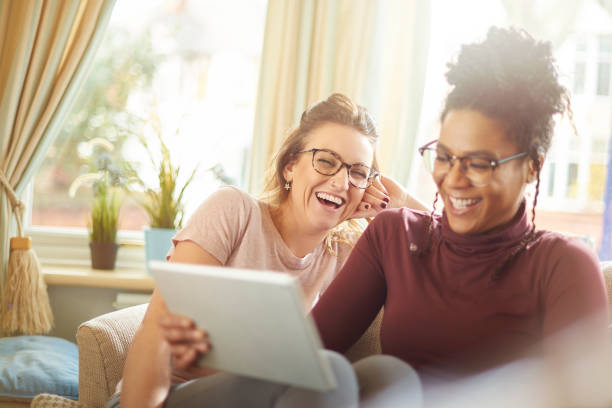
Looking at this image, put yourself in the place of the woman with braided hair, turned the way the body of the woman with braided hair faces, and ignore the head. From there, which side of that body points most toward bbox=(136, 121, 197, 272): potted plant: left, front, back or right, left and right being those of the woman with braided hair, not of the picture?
right

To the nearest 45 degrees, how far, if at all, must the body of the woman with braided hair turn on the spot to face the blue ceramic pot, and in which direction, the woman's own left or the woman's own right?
approximately 90° to the woman's own right

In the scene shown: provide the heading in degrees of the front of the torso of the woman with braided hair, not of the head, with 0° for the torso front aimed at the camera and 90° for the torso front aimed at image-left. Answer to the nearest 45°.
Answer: approximately 45°

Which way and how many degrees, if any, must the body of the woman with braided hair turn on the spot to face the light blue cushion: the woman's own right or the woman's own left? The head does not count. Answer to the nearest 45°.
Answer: approximately 45° to the woman's own right

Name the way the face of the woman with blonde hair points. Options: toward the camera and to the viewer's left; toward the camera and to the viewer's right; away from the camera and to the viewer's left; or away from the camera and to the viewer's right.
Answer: toward the camera and to the viewer's right

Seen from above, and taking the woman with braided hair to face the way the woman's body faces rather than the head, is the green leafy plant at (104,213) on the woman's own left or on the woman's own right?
on the woman's own right
